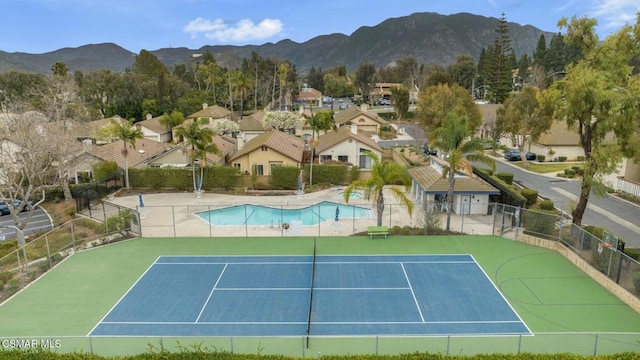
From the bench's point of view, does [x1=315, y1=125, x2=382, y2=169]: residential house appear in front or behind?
behind

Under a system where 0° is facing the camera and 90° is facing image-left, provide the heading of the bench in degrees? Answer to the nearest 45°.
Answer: approximately 0°

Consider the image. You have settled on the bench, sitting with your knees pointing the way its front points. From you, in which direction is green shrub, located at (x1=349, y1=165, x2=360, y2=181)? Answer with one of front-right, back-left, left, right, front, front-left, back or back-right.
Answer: back

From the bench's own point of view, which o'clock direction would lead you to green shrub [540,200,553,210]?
The green shrub is roughly at 8 o'clock from the bench.

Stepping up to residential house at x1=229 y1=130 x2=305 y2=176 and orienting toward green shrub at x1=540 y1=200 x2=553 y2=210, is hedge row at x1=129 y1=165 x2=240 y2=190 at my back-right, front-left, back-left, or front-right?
back-right

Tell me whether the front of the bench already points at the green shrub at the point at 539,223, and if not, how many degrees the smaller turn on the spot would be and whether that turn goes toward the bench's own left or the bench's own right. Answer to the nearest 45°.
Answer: approximately 90° to the bench's own left

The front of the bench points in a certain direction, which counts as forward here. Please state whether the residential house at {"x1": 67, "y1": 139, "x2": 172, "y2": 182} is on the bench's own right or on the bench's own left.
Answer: on the bench's own right

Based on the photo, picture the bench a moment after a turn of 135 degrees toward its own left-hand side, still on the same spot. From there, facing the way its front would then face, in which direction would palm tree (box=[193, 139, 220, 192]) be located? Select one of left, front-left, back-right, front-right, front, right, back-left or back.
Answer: left

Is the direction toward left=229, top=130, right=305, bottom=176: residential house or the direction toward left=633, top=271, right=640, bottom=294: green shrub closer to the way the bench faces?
the green shrub

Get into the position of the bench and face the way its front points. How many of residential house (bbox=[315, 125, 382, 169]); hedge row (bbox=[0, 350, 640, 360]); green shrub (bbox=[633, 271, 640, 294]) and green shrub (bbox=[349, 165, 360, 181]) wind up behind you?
2

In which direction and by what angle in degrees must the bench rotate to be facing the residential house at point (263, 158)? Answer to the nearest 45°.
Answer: approximately 135° to its right

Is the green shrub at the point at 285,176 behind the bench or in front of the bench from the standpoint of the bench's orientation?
behind

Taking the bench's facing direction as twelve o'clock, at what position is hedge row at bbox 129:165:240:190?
The hedge row is roughly at 4 o'clock from the bench.

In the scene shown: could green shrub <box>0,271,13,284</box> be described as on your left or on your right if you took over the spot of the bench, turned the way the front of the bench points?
on your right
